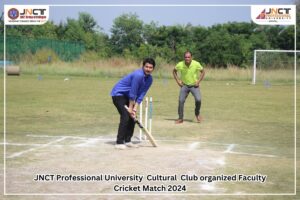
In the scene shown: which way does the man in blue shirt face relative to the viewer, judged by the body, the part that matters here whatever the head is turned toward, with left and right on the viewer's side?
facing the viewer and to the right of the viewer

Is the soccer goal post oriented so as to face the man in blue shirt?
yes

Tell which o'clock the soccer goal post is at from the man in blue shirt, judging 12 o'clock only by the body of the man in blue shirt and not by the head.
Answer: The soccer goal post is roughly at 8 o'clock from the man in blue shirt.

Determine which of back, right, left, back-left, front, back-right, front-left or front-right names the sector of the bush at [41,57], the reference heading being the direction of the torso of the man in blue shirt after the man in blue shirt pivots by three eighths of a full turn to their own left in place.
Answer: front

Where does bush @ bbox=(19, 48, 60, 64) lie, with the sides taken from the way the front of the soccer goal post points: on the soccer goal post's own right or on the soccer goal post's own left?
on the soccer goal post's own right
